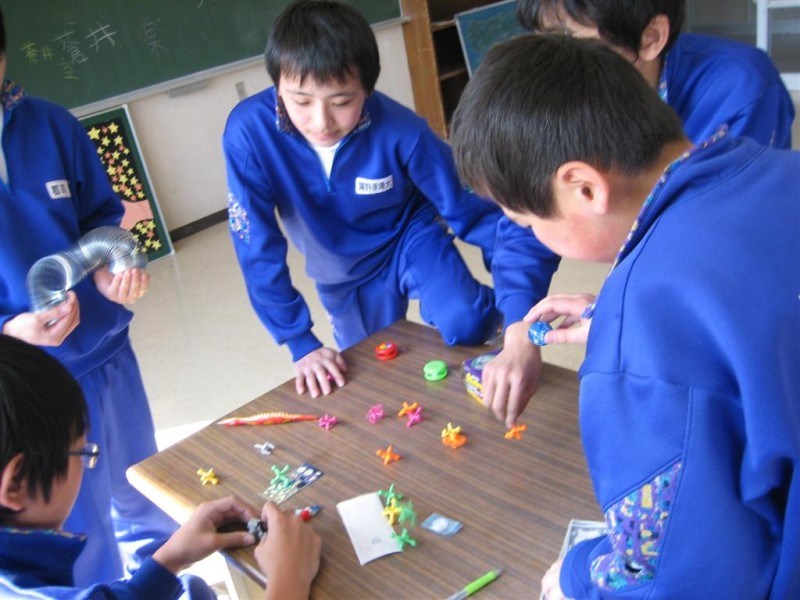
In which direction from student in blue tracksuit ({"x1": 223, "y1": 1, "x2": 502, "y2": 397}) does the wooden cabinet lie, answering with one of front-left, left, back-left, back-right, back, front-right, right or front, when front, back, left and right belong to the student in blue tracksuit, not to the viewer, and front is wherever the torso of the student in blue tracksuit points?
back

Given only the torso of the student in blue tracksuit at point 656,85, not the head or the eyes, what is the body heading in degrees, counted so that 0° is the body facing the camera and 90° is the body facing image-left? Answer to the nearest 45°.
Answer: approximately 45°

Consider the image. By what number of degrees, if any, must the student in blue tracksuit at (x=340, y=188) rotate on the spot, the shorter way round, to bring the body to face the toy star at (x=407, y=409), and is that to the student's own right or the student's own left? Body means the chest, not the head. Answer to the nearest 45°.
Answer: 0° — they already face it

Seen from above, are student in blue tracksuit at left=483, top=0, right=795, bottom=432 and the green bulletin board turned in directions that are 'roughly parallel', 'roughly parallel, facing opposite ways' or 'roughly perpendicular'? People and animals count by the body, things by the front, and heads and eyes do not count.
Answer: roughly perpendicular

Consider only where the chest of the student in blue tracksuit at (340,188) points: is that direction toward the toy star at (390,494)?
yes

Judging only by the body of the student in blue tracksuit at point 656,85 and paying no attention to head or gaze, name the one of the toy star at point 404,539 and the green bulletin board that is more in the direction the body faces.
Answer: the toy star

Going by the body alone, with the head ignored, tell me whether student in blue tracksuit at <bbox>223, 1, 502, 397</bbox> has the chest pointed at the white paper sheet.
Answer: yes

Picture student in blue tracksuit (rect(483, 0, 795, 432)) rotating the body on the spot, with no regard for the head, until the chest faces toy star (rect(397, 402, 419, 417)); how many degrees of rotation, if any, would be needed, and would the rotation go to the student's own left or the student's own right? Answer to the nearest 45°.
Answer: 0° — they already face it

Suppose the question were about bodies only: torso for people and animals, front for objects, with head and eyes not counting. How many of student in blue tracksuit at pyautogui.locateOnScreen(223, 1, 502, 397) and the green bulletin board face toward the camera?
2

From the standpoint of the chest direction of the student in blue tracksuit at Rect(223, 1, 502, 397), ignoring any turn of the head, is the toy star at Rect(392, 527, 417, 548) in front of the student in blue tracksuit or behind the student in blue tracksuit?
in front

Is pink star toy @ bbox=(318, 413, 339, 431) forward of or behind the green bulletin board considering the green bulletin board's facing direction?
forward
